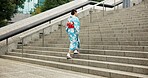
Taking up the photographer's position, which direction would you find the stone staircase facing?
facing the viewer and to the left of the viewer
